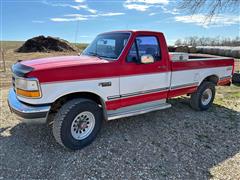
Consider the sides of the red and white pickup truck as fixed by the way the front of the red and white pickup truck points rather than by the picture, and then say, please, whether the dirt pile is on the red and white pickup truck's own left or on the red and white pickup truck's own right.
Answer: on the red and white pickup truck's own right

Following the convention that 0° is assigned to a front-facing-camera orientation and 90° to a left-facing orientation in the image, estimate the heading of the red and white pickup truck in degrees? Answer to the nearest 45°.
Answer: approximately 45°
